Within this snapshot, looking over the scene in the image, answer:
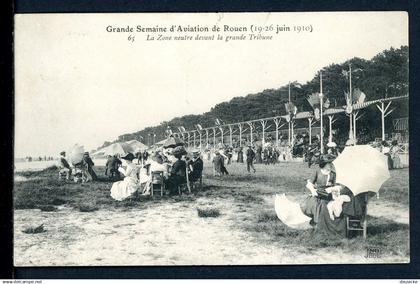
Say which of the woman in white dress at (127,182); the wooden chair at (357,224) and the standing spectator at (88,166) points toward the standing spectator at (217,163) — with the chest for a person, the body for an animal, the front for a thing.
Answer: the wooden chair

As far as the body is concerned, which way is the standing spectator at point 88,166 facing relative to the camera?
to the viewer's left

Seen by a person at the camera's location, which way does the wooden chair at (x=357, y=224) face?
facing to the left of the viewer

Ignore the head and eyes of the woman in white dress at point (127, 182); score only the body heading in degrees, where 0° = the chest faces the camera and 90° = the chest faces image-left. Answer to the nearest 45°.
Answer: approximately 90°

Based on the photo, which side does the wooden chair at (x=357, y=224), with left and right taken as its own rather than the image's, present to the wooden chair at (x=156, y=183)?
front

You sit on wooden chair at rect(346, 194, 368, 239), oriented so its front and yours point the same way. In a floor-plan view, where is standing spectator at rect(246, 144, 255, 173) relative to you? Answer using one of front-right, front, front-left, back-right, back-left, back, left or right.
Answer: front
